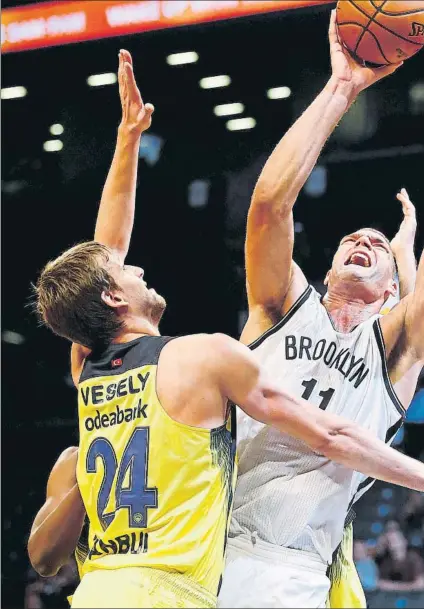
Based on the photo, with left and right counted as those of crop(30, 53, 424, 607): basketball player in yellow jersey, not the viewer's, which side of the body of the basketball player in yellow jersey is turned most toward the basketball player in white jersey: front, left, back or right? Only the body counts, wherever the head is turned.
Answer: front

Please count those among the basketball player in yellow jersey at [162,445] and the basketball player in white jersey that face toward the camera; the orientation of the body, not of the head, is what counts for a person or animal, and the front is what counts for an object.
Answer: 1

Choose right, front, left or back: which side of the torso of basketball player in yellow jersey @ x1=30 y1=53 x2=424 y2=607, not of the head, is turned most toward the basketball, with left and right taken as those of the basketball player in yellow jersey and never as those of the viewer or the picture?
front

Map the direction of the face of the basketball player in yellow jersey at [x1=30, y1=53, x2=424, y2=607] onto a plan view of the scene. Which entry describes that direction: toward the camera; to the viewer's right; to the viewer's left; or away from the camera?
to the viewer's right

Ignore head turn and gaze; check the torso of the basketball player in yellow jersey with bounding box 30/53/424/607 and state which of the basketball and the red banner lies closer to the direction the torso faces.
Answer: the basketball

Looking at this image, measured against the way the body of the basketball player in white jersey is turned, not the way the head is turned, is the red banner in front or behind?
behind

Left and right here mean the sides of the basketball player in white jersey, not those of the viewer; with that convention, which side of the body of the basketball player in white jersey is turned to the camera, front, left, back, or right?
front

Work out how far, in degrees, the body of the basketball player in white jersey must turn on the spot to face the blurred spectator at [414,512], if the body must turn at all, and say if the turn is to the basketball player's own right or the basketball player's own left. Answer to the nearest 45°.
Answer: approximately 180°

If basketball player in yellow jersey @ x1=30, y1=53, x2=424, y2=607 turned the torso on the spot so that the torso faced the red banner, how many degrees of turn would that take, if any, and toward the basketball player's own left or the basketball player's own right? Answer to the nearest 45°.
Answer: approximately 45° to the basketball player's own left

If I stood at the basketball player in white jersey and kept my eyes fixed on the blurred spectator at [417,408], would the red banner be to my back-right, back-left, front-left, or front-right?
front-left

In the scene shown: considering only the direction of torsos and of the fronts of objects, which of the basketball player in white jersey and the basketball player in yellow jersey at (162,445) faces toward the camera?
the basketball player in white jersey
